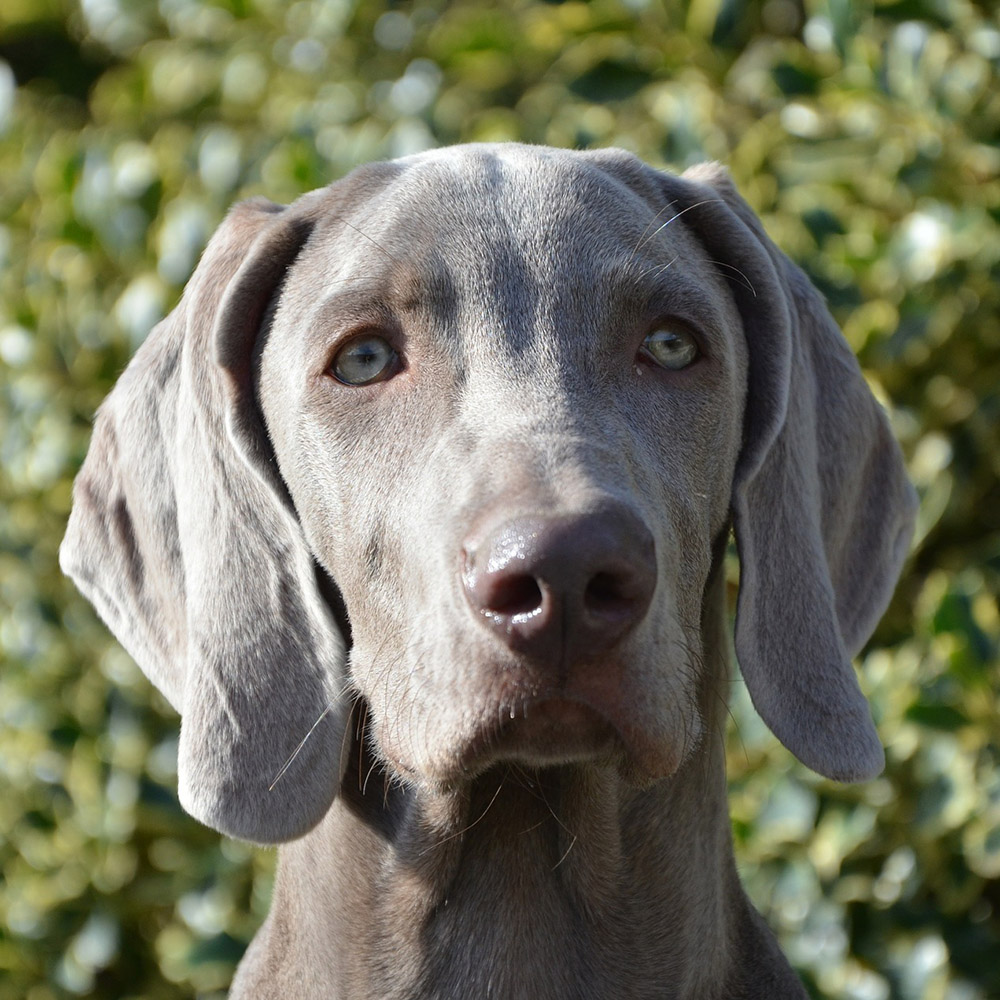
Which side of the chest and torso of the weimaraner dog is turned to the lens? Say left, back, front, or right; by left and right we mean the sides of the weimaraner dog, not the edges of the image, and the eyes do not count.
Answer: front
